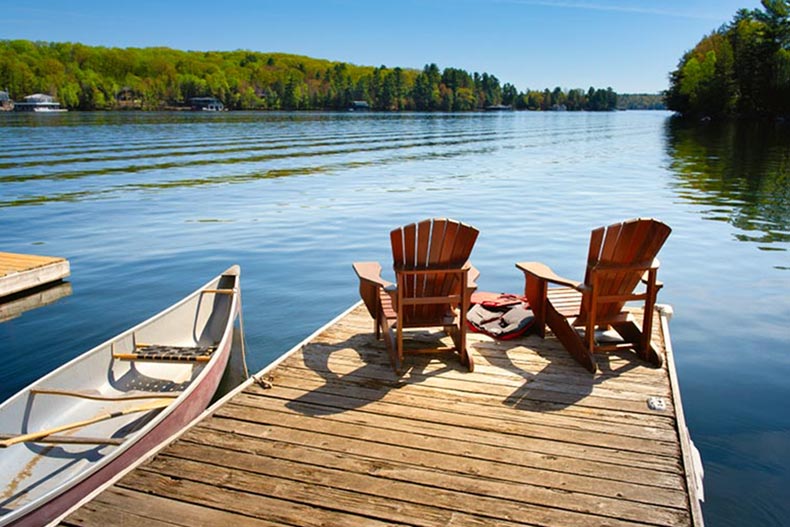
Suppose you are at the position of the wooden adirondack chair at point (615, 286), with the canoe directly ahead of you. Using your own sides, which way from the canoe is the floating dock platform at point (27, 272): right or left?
right

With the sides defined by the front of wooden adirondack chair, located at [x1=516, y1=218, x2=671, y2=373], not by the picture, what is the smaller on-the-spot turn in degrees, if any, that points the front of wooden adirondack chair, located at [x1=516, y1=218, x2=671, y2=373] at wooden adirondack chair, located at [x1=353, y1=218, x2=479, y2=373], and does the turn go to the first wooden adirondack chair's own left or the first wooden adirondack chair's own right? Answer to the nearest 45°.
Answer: approximately 45° to the first wooden adirondack chair's own left

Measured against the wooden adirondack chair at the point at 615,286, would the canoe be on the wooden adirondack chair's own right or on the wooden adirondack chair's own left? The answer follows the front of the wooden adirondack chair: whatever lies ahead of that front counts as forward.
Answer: on the wooden adirondack chair's own left

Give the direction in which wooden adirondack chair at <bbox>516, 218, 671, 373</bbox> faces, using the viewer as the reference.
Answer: facing away from the viewer and to the left of the viewer
